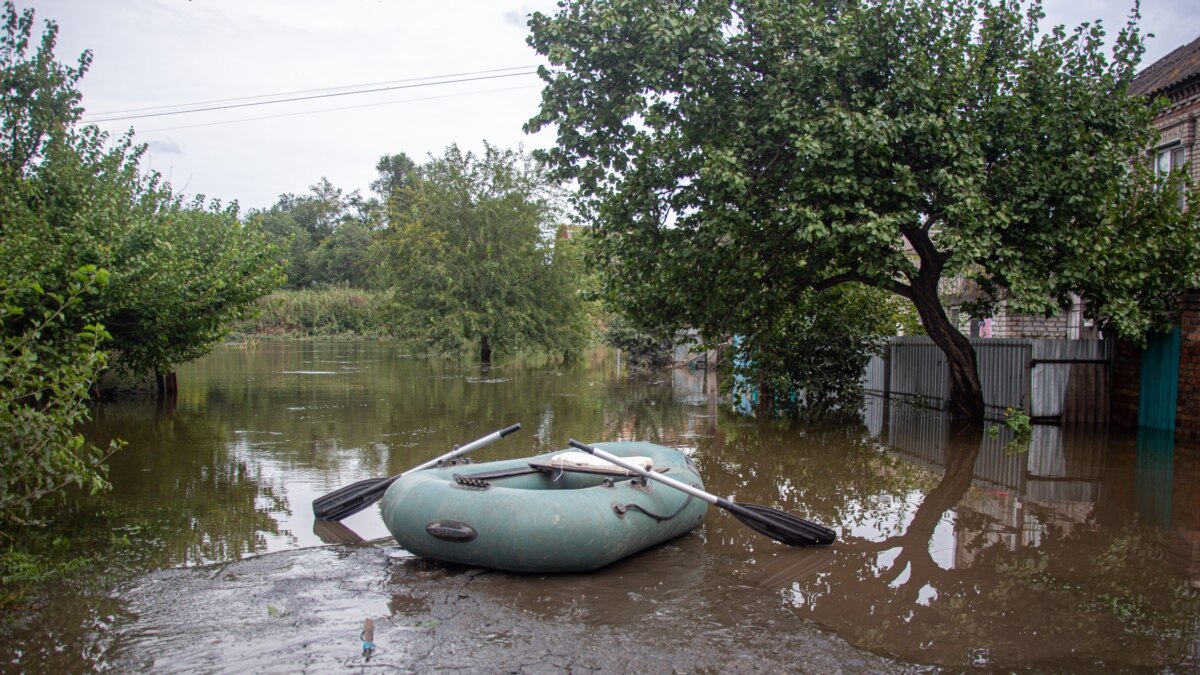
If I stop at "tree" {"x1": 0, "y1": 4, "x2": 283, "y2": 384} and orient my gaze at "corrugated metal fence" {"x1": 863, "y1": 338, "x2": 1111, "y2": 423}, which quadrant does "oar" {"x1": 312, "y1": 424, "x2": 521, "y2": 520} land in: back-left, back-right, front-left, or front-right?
front-right

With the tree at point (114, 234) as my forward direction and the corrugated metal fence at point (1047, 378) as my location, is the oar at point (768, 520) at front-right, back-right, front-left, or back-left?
front-left

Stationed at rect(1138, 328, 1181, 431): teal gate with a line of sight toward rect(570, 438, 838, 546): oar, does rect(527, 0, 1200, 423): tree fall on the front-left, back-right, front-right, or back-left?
front-right
